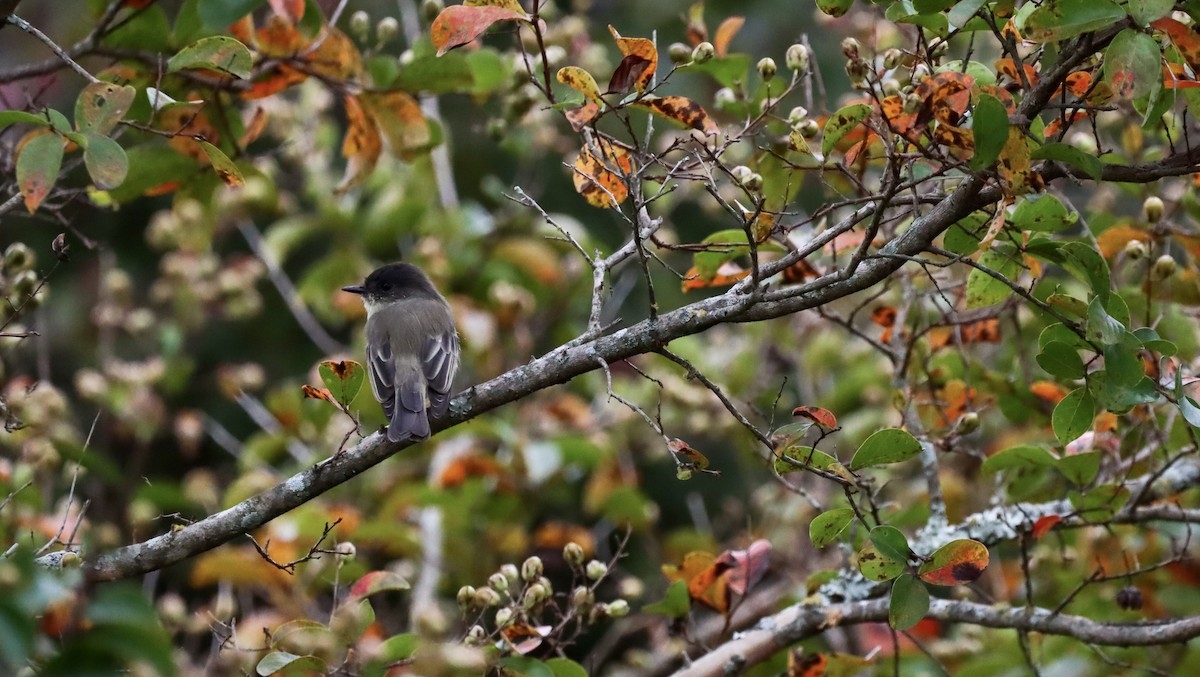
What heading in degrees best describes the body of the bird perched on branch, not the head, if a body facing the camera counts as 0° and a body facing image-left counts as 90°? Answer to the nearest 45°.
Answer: approximately 180°
